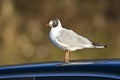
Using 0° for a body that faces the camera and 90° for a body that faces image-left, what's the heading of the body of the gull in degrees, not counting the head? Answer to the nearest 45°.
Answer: approximately 90°
